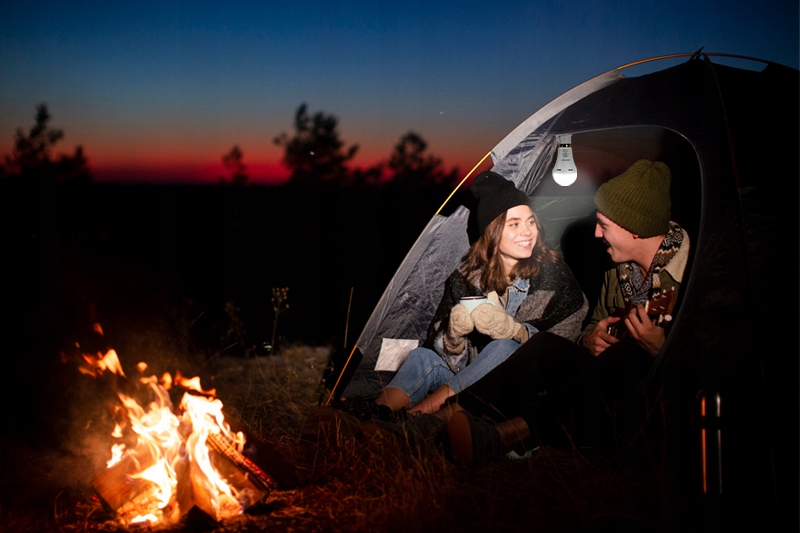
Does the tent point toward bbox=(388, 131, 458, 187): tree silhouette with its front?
no

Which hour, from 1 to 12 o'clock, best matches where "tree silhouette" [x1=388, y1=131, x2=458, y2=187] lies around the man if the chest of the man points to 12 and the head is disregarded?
The tree silhouette is roughly at 4 o'clock from the man.

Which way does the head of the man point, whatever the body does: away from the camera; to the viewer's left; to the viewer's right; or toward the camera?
to the viewer's left

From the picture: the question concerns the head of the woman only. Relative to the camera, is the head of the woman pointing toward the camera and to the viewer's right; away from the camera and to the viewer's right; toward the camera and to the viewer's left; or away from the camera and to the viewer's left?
toward the camera and to the viewer's right

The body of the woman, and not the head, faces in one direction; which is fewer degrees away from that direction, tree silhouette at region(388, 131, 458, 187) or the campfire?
the campfire

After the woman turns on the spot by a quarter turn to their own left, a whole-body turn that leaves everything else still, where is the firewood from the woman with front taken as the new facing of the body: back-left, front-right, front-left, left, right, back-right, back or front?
right

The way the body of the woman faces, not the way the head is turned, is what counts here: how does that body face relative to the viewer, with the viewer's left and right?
facing the viewer and to the left of the viewer

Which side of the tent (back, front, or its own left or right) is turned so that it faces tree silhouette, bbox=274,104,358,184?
right

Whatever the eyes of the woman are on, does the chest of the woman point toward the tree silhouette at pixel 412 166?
no

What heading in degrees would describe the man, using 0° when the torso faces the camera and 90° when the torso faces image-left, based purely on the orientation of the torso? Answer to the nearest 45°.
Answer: approximately 45°

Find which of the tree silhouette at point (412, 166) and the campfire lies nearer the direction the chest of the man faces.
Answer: the campfire
